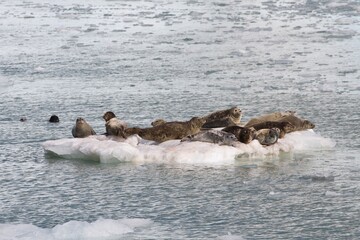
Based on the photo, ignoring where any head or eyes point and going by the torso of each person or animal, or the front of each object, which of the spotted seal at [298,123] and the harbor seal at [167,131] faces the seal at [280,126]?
the harbor seal

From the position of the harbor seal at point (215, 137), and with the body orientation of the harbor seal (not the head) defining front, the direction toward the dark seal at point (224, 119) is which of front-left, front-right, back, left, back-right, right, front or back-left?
left

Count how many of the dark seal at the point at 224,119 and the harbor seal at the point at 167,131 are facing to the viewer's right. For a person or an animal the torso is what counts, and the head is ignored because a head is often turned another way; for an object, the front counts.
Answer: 2

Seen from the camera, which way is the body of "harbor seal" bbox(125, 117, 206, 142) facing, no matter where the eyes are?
to the viewer's right

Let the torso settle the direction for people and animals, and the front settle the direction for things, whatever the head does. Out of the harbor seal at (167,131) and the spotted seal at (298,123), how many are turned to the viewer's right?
2

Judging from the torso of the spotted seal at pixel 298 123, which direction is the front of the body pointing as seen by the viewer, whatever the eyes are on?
to the viewer's right

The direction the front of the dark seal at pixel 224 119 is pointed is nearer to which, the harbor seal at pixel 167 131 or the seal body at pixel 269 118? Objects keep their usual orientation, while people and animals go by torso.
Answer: the seal body

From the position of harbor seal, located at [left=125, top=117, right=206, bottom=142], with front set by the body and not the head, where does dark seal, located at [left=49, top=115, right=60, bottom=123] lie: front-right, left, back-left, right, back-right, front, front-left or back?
back-left

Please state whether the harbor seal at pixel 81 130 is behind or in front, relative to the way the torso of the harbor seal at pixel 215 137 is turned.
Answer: behind

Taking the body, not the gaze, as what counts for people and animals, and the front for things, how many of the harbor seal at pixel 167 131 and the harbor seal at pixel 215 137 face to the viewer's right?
2

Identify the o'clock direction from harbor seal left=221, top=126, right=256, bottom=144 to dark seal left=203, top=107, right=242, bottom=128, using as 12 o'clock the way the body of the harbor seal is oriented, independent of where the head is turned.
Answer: The dark seal is roughly at 7 o'clock from the harbor seal.

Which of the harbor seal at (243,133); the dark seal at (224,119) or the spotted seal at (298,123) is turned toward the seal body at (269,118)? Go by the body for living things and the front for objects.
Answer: the dark seal

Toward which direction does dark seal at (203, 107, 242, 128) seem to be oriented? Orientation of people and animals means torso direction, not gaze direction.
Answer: to the viewer's right

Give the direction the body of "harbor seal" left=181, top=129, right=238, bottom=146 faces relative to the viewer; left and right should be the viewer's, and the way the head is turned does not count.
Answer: facing to the right of the viewer
